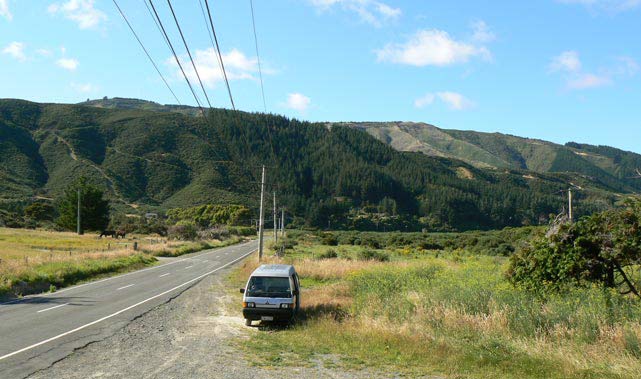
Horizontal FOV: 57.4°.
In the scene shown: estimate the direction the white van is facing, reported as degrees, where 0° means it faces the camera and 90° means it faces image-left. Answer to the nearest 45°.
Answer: approximately 0°

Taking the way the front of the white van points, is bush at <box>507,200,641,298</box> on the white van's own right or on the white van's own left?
on the white van's own left
